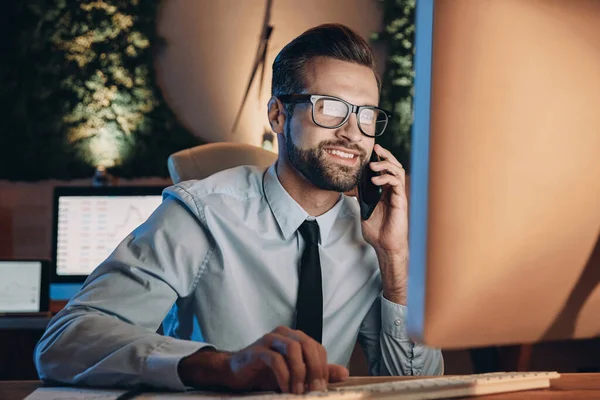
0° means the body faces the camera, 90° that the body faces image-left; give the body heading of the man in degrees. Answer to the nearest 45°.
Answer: approximately 315°

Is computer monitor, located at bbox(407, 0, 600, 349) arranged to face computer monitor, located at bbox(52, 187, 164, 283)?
yes

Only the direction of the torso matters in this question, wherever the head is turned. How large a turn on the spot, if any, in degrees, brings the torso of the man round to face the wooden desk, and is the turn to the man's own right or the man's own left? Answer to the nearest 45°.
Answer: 0° — they already face it

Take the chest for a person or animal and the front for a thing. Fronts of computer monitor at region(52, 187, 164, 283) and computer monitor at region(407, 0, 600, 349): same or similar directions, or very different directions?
very different directions

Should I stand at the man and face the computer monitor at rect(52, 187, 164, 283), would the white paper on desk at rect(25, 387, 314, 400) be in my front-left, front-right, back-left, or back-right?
back-left

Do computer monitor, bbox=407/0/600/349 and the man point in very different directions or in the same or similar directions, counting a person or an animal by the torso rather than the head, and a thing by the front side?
very different directions

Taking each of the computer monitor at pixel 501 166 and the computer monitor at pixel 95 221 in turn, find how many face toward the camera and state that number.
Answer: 1

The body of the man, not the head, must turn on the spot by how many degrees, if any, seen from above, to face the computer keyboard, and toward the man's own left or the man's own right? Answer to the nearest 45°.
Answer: approximately 45° to the man's own right

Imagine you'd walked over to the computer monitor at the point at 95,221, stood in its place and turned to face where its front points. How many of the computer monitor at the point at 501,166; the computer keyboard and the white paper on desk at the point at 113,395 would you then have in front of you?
3

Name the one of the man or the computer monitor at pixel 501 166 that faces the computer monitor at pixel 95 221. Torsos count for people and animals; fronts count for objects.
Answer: the computer monitor at pixel 501 166
